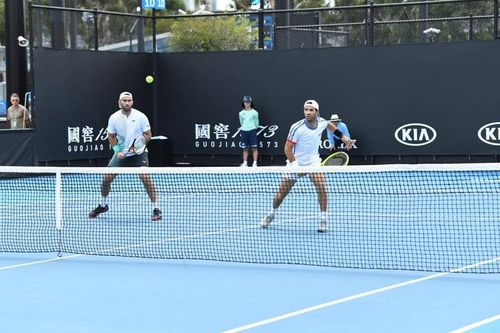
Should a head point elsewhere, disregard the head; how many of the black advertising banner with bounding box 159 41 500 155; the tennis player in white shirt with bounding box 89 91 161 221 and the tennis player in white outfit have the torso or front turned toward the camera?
3

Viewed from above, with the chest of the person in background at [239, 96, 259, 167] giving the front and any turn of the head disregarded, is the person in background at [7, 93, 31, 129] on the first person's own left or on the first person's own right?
on the first person's own right

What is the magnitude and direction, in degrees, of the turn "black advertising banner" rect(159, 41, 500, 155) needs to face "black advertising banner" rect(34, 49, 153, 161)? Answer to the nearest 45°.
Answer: approximately 90° to its right

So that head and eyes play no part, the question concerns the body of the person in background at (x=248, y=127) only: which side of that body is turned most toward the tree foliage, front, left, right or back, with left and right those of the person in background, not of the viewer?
back

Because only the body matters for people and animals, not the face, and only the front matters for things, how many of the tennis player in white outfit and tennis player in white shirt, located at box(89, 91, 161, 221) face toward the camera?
2

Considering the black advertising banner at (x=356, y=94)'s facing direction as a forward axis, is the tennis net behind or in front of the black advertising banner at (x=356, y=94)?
in front

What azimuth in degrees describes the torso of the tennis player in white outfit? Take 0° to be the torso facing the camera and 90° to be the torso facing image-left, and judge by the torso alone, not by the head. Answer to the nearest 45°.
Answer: approximately 0°

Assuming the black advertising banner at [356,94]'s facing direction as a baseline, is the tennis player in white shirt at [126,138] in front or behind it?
in front

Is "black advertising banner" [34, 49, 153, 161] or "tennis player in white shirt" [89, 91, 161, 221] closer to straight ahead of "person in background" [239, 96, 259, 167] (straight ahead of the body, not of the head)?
the tennis player in white shirt
